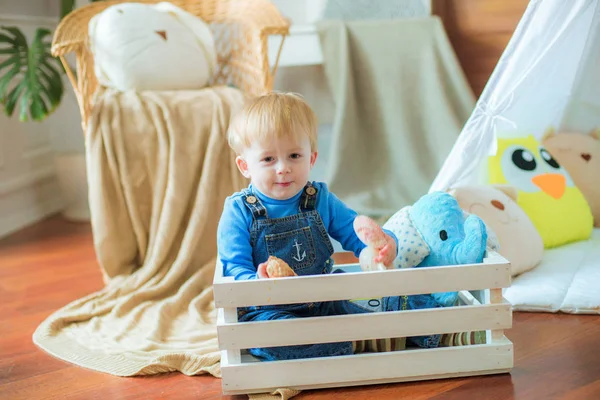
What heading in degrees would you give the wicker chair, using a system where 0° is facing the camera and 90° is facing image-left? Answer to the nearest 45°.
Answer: approximately 0°

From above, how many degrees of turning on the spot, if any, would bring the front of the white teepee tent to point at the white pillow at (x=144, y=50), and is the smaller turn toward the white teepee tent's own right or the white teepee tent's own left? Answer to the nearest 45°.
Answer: approximately 90° to the white teepee tent's own right

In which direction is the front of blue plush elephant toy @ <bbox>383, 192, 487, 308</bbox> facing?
to the viewer's right

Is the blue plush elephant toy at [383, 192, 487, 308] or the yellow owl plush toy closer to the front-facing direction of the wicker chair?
the blue plush elephant toy

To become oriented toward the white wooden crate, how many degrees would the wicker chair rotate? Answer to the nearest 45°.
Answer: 0° — it already faces it

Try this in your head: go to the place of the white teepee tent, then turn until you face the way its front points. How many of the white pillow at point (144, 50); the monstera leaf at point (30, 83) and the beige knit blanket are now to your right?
3

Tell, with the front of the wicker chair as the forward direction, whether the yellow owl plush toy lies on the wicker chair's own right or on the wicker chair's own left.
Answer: on the wicker chair's own left

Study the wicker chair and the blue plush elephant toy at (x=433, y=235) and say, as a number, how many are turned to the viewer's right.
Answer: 1
